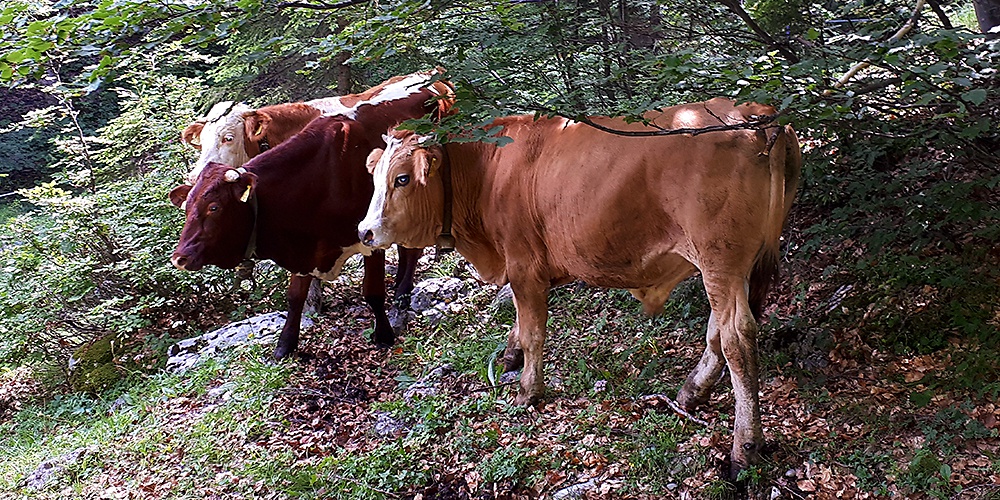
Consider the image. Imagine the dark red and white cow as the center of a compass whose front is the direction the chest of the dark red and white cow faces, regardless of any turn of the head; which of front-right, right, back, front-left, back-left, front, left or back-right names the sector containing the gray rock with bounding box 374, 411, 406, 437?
front-left

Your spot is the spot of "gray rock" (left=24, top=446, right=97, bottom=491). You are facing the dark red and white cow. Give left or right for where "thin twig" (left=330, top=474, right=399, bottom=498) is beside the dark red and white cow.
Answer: right

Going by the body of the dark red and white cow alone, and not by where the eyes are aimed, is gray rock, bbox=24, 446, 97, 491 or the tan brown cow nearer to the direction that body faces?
the gray rock

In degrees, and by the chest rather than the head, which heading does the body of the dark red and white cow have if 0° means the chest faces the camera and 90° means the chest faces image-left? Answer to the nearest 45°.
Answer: approximately 45°

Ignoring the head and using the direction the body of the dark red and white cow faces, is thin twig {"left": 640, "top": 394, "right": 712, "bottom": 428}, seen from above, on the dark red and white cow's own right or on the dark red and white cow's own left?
on the dark red and white cow's own left

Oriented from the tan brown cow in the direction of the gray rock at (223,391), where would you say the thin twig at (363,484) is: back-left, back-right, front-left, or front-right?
front-left

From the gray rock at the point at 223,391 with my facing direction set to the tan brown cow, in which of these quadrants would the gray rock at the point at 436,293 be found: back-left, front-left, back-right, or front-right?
front-left

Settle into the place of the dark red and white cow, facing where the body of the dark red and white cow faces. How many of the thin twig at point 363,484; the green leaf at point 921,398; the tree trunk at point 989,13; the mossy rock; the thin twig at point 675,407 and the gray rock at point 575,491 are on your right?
1

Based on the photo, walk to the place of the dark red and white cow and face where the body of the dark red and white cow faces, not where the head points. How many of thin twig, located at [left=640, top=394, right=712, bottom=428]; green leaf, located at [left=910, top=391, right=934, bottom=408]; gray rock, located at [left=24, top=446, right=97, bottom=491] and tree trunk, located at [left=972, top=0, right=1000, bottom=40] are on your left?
3
